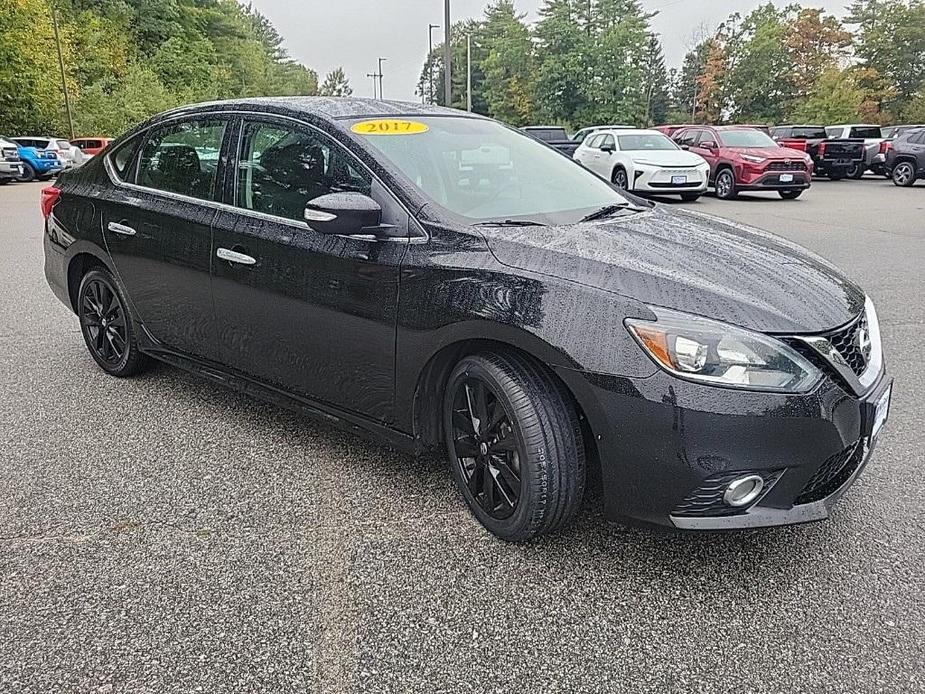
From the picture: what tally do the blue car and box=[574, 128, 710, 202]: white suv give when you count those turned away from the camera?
0

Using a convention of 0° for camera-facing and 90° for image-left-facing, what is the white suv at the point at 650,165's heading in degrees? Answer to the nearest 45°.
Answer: approximately 315°

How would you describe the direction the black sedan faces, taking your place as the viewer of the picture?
facing the viewer and to the right of the viewer

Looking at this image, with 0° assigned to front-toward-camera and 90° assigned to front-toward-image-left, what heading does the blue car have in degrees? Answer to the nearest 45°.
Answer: approximately 315°

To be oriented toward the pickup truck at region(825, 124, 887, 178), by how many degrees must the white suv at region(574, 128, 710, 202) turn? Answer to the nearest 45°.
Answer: approximately 90° to its left

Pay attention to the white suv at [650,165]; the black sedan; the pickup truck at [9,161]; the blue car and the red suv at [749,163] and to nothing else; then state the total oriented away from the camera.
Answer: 0

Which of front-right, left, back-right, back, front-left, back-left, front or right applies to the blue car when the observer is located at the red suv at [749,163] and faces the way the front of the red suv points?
back-right

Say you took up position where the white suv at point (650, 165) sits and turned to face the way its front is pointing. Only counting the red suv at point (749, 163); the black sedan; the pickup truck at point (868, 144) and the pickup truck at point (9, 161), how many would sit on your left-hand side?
2

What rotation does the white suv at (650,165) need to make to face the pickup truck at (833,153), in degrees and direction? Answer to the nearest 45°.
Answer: approximately 90° to its left

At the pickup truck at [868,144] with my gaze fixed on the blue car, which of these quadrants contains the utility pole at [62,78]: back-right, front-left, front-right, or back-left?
front-right

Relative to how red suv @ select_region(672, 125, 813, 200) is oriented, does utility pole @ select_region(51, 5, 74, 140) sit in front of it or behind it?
behind
